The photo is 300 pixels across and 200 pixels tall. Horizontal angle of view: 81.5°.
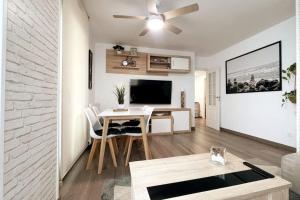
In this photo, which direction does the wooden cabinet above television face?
toward the camera

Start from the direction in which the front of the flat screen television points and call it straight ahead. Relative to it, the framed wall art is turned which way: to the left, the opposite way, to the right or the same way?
to the right

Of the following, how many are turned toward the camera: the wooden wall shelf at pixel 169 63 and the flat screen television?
2

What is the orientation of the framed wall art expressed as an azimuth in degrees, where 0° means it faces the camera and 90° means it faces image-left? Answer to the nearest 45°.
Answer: approximately 45°

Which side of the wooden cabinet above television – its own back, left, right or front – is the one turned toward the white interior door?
left

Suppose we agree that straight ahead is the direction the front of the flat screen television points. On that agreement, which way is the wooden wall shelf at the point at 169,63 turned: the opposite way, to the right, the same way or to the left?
the same way

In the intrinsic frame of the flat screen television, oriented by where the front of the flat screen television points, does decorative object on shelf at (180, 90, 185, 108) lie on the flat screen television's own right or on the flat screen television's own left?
on the flat screen television's own left

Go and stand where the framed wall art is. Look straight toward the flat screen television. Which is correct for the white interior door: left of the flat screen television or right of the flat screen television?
right

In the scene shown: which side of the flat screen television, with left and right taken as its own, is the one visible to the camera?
front

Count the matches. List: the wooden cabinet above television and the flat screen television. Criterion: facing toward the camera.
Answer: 2

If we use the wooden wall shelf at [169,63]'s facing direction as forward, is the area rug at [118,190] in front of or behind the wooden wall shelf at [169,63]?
in front

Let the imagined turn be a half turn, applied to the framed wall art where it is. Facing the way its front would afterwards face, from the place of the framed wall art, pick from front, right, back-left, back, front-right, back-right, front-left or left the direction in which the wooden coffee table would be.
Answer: back-right

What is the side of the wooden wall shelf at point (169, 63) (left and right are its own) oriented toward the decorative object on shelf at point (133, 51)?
right

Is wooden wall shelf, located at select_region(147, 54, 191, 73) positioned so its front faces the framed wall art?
no

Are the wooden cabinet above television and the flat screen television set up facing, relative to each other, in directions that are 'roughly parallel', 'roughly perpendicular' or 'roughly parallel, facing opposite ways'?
roughly parallel

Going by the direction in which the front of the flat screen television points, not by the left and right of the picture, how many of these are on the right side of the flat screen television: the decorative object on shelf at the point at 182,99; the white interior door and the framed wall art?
0
